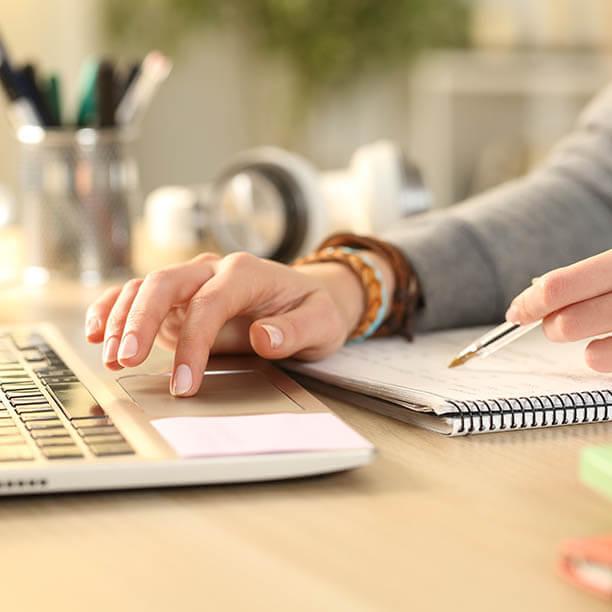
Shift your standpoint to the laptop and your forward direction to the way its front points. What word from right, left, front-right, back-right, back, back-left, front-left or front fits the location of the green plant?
left

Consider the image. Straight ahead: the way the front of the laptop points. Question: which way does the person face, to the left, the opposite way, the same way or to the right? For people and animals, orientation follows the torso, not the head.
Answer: the opposite way

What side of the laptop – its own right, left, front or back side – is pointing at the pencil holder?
left

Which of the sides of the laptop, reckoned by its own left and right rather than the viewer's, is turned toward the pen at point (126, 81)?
left

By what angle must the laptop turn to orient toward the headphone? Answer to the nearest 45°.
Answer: approximately 90° to its left

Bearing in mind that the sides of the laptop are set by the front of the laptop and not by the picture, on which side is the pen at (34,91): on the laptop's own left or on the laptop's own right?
on the laptop's own left

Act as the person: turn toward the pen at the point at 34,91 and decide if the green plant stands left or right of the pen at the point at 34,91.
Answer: right

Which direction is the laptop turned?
to the viewer's right

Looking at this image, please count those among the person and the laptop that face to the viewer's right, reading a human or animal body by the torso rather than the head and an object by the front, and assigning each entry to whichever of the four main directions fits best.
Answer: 1

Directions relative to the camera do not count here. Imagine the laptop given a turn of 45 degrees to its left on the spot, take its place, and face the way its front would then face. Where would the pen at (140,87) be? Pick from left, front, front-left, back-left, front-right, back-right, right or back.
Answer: front-left

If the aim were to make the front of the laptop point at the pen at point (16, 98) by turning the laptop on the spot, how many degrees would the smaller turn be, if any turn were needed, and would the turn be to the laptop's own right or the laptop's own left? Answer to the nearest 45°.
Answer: approximately 90° to the laptop's own left

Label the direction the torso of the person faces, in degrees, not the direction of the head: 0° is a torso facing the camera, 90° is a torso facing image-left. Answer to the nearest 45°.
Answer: approximately 90°
